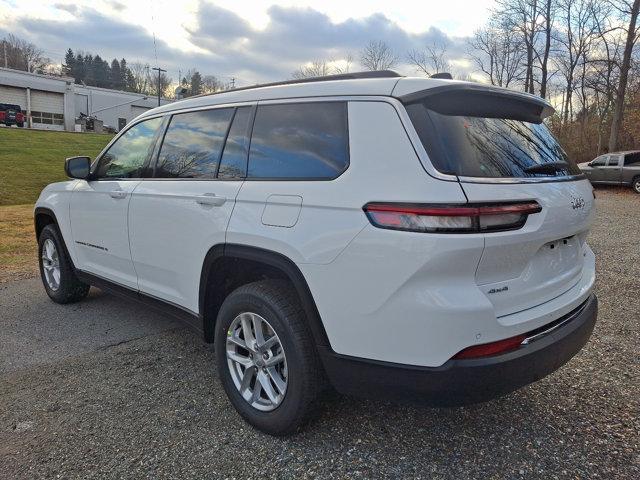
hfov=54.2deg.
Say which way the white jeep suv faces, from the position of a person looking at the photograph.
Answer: facing away from the viewer and to the left of the viewer

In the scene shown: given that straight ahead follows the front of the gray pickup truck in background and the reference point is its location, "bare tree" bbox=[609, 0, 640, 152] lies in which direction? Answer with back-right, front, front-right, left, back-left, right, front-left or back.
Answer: right

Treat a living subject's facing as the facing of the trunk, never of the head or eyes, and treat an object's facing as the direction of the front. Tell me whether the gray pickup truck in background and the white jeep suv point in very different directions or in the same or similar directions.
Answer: same or similar directions

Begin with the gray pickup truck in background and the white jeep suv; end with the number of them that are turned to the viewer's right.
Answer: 0

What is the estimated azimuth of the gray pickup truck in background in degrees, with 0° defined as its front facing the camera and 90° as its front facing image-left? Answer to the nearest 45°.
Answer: approximately 90°

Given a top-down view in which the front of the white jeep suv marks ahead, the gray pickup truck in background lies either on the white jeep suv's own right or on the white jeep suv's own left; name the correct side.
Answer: on the white jeep suv's own right

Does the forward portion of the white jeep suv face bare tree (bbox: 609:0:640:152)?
no

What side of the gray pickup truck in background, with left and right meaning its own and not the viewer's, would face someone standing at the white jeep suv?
left
